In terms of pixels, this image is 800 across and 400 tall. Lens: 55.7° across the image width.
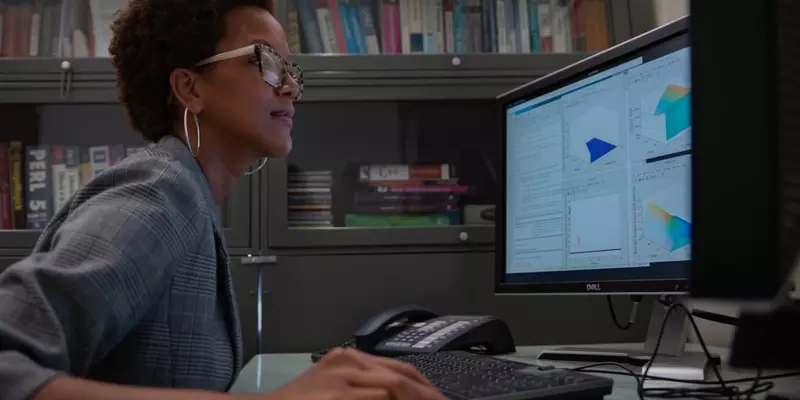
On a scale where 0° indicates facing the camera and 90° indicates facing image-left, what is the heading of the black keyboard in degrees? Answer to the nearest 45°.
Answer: approximately 45°

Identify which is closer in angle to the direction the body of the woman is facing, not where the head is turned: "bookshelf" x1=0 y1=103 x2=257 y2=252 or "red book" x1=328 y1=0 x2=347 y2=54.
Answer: the red book

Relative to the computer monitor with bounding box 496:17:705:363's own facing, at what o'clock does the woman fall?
The woman is roughly at 12 o'clock from the computer monitor.

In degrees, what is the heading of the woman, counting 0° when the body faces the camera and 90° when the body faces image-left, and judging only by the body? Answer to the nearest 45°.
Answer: approximately 270°

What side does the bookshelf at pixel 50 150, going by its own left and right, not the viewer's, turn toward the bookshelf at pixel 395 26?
left

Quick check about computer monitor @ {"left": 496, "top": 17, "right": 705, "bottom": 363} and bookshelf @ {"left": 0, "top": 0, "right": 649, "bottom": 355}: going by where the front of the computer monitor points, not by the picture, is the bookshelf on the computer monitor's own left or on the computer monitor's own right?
on the computer monitor's own right

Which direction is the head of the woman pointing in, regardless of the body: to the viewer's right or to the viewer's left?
to the viewer's right

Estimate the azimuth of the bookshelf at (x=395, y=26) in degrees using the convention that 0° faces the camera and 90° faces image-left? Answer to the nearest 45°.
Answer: approximately 0°

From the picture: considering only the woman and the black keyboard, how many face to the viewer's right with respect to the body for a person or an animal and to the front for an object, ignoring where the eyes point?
1

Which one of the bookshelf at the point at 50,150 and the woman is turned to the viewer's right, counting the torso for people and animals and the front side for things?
the woman

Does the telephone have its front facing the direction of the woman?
yes
